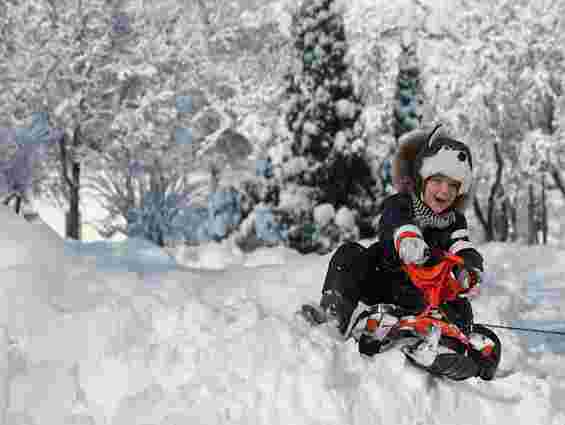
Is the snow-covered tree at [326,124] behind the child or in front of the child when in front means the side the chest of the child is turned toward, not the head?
behind

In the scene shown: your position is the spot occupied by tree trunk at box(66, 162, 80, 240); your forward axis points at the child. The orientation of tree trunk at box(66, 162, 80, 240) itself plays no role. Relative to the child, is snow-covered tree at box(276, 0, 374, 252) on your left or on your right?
left

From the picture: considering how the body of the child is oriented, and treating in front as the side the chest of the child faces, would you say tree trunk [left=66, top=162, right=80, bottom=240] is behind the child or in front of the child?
behind
